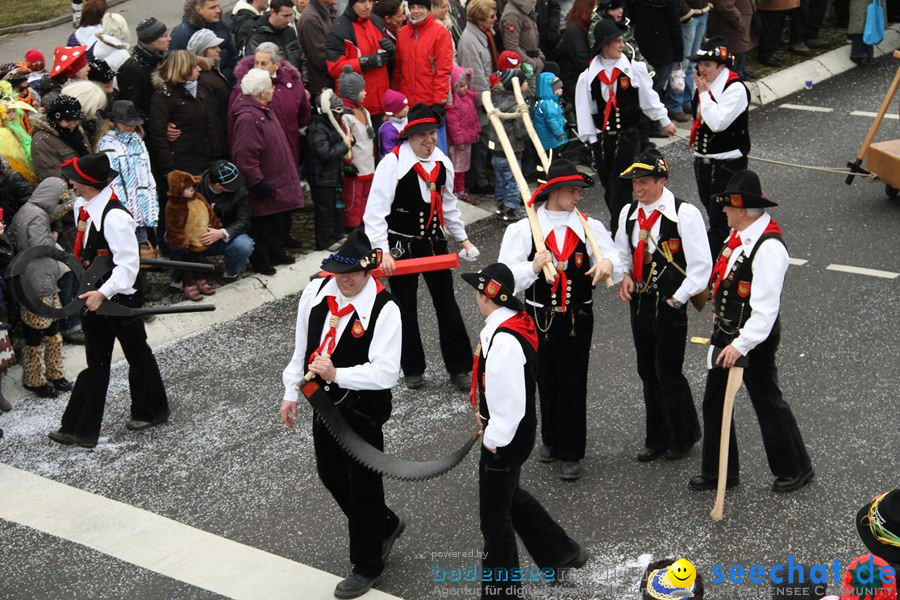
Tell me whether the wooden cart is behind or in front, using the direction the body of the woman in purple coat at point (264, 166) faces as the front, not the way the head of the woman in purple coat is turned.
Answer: in front

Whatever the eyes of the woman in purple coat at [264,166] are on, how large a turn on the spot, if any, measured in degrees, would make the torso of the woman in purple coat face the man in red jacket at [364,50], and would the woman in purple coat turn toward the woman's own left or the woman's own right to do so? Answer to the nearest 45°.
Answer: approximately 45° to the woman's own left

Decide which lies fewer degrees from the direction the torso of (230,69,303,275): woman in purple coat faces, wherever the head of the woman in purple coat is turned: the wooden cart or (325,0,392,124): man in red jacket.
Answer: the wooden cart

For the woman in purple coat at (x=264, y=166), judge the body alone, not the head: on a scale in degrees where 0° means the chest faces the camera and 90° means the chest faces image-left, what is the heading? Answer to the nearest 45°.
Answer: approximately 270°
